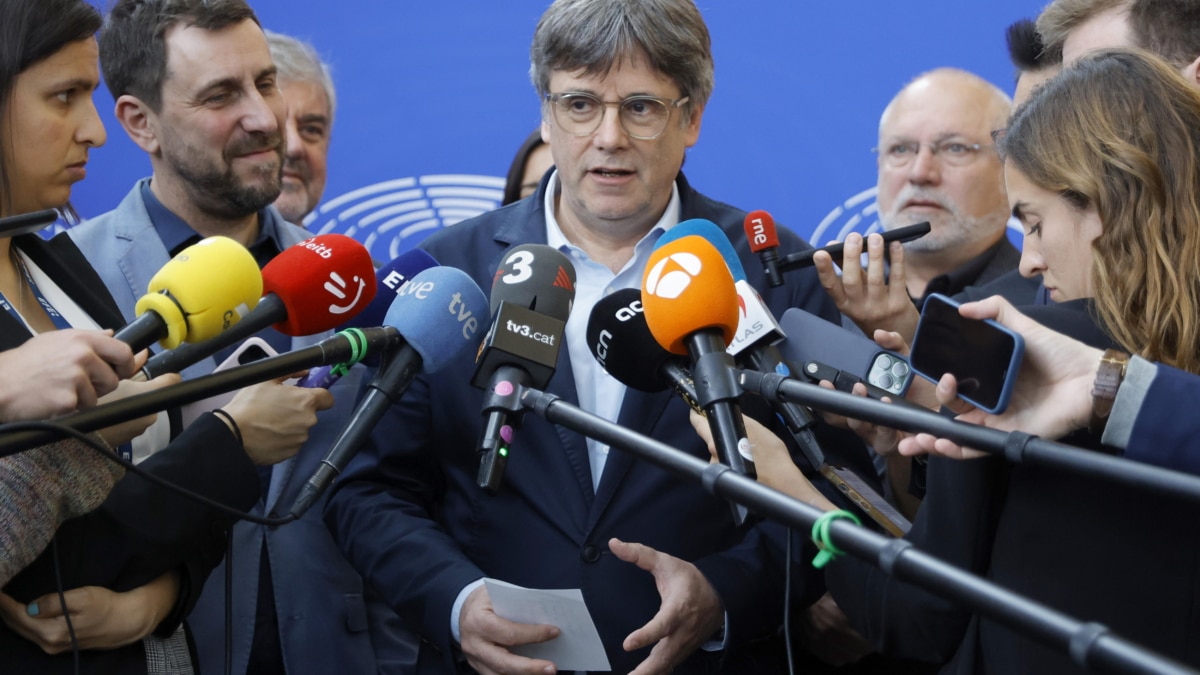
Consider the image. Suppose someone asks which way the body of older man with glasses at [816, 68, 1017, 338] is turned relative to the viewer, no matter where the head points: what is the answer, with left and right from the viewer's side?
facing the viewer and to the left of the viewer

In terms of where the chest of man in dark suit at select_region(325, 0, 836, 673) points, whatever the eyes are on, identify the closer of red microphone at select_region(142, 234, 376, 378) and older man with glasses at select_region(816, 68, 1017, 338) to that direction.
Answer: the red microphone

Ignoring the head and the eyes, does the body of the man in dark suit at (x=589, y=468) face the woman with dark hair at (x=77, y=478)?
no

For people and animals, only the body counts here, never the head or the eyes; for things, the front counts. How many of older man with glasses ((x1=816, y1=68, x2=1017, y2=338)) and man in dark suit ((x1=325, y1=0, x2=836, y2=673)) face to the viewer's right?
0

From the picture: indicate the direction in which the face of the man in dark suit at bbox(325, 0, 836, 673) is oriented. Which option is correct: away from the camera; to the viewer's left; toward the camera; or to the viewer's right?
toward the camera

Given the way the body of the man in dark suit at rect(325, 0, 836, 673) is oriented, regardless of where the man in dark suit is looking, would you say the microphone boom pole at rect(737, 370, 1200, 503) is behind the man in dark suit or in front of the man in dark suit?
in front

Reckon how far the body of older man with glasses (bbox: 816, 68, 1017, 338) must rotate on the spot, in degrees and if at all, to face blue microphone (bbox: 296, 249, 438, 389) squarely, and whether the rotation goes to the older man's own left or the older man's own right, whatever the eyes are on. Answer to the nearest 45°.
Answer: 0° — they already face it

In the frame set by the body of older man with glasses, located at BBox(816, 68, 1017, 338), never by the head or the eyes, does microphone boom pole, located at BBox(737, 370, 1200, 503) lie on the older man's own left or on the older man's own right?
on the older man's own left

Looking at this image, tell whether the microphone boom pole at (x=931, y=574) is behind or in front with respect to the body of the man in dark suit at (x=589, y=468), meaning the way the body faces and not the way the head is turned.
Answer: in front

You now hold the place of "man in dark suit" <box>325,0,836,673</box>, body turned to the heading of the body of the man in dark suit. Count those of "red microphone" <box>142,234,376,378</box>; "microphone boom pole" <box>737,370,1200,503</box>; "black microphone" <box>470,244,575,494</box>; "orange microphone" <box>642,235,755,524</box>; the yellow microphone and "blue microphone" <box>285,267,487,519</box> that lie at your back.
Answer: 0

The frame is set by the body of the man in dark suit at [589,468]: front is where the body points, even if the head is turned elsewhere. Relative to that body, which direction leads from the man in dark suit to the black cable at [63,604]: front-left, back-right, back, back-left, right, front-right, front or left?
front-right

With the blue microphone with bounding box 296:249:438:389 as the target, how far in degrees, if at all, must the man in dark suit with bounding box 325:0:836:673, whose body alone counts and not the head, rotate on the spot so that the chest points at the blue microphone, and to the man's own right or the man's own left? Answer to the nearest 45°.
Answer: approximately 45° to the man's own right

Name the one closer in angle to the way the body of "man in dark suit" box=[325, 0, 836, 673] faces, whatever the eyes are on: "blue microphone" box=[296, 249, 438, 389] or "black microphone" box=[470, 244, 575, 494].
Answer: the black microphone

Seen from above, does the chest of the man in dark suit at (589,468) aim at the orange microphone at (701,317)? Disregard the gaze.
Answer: yes

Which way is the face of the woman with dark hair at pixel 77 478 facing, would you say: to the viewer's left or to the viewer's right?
to the viewer's right

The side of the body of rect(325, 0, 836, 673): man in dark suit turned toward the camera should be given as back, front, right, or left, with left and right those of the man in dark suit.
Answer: front

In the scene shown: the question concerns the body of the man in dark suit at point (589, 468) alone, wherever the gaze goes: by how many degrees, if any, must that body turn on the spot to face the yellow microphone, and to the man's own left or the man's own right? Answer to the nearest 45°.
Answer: approximately 45° to the man's own right
